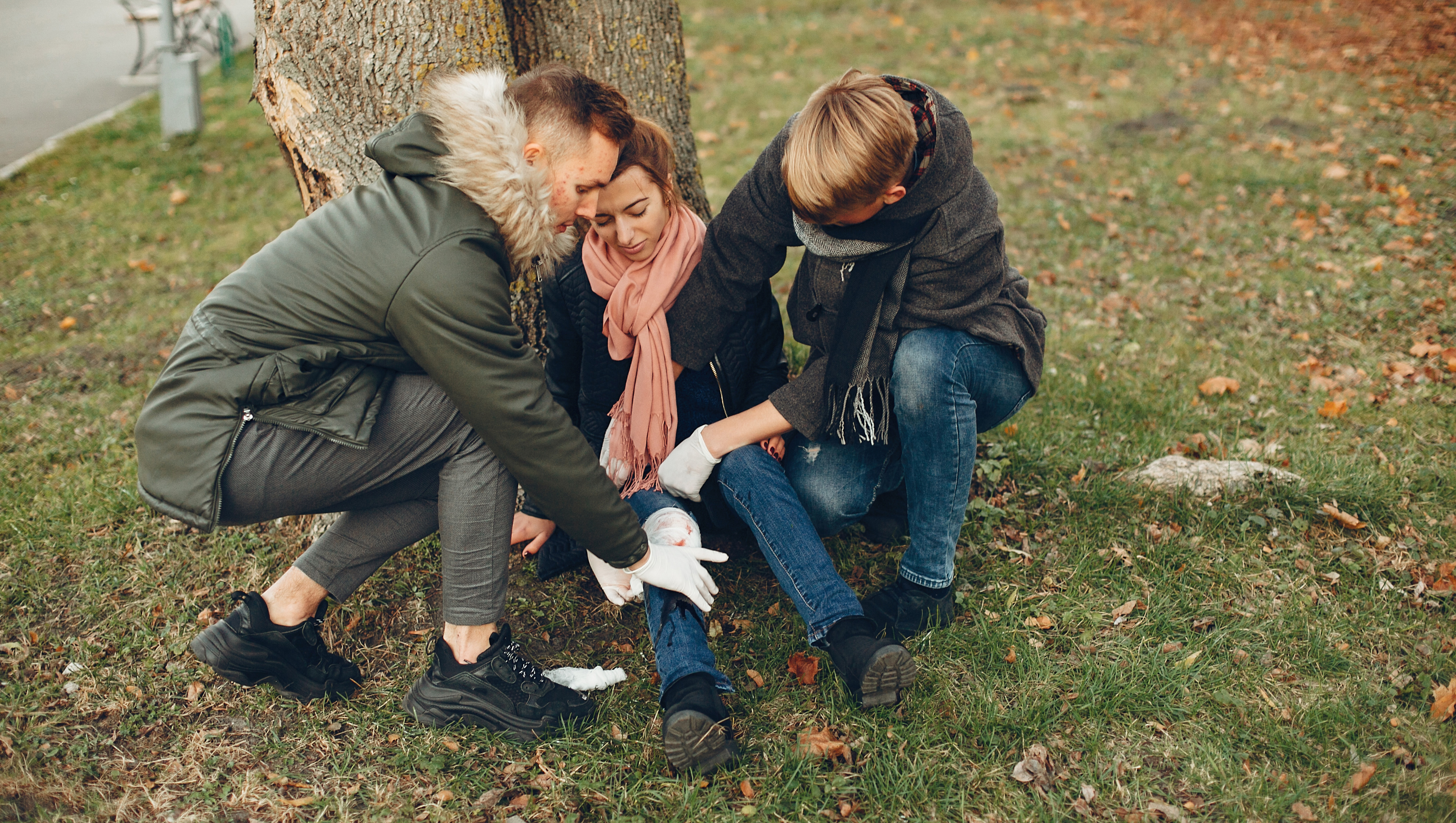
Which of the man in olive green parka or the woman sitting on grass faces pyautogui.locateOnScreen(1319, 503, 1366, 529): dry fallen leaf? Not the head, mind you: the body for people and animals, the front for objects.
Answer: the man in olive green parka

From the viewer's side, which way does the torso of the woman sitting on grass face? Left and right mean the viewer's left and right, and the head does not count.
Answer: facing the viewer

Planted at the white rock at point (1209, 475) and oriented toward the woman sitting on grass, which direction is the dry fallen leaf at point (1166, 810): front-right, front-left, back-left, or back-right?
front-left

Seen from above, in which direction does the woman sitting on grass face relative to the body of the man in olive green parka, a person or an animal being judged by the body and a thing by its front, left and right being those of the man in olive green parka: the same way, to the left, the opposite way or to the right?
to the right

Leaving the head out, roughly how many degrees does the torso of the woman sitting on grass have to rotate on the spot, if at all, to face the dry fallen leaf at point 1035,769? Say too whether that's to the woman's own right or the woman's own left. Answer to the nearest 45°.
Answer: approximately 45° to the woman's own left

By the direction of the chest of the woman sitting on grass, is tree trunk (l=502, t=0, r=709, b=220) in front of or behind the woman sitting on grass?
behind

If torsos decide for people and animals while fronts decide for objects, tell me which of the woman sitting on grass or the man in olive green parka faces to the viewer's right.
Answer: the man in olive green parka

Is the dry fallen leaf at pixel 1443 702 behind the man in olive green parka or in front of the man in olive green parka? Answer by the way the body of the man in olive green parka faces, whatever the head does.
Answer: in front

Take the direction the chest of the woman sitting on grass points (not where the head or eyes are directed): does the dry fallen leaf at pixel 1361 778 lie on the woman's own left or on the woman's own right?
on the woman's own left

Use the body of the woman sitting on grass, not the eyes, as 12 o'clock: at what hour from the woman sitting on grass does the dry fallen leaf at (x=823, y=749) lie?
The dry fallen leaf is roughly at 11 o'clock from the woman sitting on grass.

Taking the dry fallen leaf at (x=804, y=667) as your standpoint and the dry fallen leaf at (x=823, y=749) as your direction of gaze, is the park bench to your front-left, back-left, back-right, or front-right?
back-right

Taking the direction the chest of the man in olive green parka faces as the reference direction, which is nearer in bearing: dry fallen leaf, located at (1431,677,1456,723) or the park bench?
the dry fallen leaf

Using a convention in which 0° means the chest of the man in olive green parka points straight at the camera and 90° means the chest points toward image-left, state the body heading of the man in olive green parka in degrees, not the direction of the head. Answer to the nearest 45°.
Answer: approximately 270°

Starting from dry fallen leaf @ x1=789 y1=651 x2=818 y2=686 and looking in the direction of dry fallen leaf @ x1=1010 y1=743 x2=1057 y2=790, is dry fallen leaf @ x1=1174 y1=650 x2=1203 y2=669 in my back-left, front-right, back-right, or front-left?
front-left

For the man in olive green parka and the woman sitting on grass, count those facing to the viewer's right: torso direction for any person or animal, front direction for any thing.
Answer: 1

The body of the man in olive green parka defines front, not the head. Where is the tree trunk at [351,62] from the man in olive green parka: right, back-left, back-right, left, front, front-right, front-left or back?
left

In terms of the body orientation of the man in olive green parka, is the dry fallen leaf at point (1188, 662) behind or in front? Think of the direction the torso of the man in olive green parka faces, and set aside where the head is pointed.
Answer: in front
